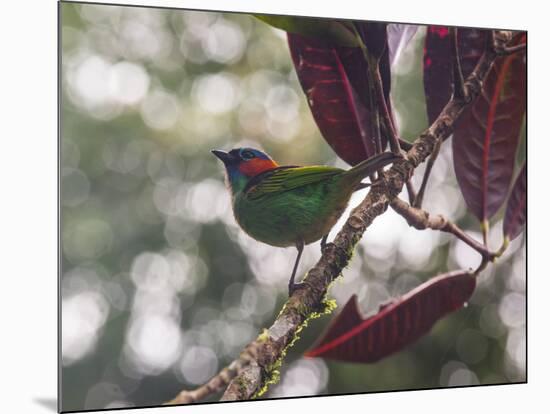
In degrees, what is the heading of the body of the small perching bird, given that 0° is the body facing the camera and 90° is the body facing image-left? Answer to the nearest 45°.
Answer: approximately 90°
